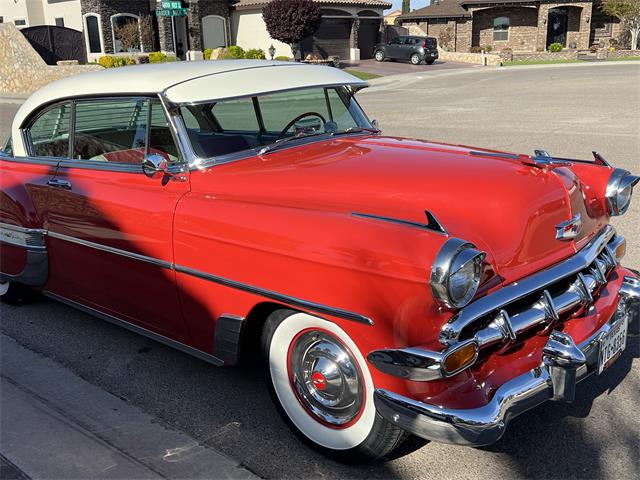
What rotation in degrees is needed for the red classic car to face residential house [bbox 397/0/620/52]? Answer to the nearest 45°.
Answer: approximately 135° to its left

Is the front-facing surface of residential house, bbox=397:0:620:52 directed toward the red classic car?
yes

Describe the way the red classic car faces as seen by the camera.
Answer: facing the viewer and to the right of the viewer

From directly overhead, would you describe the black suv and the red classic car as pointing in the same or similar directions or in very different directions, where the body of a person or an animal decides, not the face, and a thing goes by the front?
very different directions

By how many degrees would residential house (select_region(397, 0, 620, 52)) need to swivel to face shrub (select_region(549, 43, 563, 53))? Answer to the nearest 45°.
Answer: approximately 45° to its left

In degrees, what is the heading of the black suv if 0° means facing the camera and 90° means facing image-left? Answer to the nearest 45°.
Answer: approximately 135°

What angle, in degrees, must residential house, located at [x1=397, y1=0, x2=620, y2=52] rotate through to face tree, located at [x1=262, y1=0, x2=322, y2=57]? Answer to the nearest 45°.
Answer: approximately 45° to its right

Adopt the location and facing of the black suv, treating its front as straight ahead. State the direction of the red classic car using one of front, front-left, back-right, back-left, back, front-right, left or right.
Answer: back-left

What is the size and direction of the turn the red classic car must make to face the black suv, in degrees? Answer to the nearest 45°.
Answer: approximately 135° to its left

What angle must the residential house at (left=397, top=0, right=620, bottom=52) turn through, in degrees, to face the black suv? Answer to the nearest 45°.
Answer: approximately 45° to its right

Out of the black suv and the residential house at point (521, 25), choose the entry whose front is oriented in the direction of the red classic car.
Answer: the residential house

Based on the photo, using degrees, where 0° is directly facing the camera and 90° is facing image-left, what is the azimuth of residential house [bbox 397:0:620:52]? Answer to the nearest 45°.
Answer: approximately 0°

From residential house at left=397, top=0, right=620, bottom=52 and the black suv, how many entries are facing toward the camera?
1
